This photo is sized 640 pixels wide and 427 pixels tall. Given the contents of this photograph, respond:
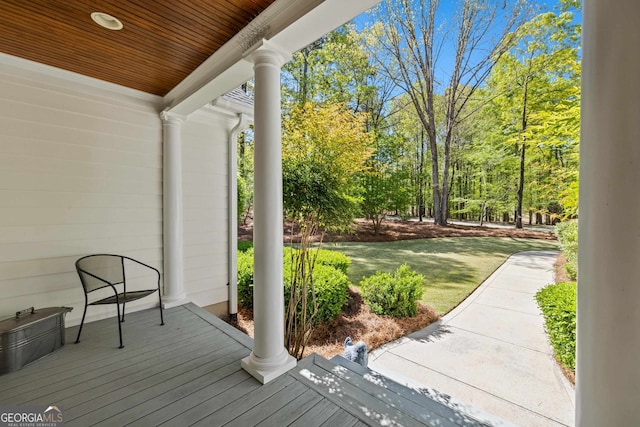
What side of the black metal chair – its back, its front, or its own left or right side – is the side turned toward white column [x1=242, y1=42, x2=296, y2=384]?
front

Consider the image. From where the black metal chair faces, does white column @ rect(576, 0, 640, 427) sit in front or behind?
in front

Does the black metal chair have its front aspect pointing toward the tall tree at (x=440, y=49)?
no

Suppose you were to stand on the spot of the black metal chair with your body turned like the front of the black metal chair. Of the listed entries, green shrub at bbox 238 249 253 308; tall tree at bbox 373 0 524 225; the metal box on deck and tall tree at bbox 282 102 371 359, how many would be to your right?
1

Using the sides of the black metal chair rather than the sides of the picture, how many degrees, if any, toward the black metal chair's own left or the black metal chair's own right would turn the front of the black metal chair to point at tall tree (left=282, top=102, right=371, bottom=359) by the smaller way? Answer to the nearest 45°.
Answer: approximately 45° to the black metal chair's own left

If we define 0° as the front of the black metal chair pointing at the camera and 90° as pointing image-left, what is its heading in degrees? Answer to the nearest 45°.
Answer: approximately 315°

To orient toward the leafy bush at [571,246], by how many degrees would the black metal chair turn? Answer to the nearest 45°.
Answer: approximately 45° to its left

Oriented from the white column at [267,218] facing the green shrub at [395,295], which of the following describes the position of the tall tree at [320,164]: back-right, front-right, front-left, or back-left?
front-left

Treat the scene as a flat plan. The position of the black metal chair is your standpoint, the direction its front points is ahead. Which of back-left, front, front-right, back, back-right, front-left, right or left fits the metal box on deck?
right

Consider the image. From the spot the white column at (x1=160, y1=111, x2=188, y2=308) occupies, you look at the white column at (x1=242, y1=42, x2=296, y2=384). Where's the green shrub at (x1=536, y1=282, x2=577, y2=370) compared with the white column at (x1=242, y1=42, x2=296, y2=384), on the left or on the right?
left

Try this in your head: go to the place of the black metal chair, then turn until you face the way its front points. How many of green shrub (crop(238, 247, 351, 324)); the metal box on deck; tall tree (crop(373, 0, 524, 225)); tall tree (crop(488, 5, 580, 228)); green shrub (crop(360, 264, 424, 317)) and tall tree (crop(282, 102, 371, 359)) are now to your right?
1

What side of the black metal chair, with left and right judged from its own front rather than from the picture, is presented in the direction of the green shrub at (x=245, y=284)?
left

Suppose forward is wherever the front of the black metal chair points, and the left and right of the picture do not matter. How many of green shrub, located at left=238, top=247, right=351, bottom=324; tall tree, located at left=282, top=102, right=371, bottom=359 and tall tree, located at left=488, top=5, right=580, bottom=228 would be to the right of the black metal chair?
0

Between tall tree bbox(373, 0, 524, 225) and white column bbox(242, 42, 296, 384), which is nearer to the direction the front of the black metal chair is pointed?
the white column
